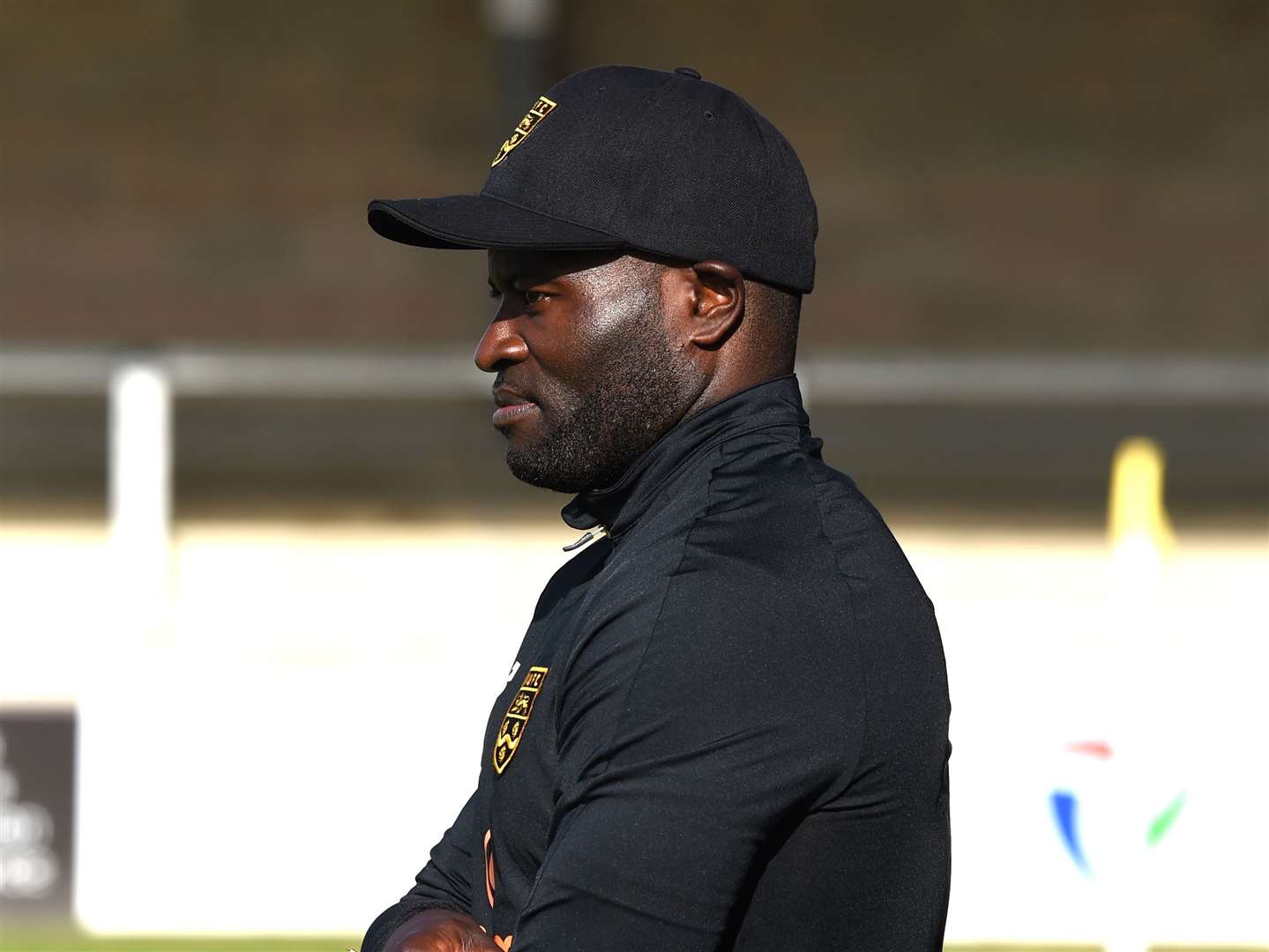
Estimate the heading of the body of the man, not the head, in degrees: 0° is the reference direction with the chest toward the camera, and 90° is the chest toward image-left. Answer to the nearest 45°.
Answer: approximately 90°
